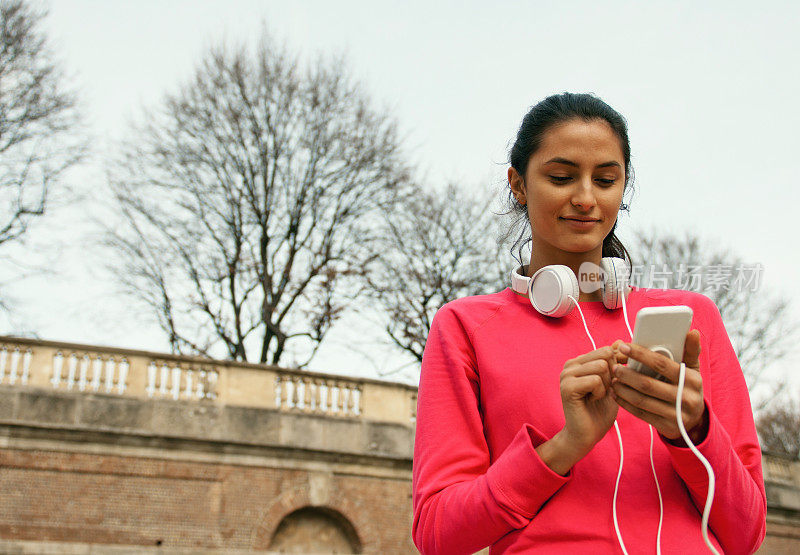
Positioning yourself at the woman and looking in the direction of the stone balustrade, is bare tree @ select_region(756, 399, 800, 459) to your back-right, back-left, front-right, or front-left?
front-right

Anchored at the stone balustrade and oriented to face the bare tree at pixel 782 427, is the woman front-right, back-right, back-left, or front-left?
back-right

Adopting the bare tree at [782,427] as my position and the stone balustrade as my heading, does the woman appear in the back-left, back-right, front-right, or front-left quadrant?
front-left

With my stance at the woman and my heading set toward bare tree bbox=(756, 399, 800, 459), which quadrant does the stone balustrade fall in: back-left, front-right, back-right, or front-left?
front-left

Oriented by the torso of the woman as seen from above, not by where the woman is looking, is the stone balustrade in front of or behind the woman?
behind

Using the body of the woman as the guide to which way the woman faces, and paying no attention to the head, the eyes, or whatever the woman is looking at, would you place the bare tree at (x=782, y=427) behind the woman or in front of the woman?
behind

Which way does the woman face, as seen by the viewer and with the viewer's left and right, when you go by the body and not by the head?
facing the viewer

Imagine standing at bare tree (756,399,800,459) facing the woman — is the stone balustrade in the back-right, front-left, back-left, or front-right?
front-right
